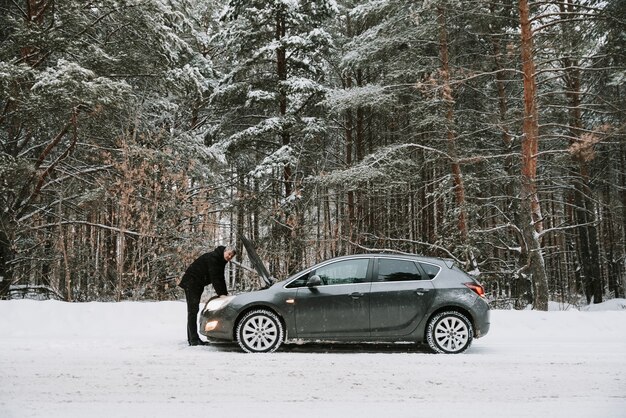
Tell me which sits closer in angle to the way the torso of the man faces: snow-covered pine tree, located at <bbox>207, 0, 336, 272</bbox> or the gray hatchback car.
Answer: the gray hatchback car

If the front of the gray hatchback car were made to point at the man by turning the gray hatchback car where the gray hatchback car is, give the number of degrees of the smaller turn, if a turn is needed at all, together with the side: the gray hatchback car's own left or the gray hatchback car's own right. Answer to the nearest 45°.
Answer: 0° — it already faces them

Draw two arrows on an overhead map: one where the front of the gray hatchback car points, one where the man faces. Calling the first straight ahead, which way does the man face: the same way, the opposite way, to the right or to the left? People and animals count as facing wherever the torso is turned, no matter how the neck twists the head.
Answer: the opposite way

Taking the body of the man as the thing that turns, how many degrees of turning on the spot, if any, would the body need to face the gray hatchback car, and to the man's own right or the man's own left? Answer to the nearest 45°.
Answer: approximately 45° to the man's own right

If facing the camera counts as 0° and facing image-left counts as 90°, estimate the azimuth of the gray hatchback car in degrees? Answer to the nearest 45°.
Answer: approximately 90°

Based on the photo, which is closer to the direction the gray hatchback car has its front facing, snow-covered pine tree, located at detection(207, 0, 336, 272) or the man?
the man

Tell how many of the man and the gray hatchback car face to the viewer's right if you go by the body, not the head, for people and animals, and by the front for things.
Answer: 1

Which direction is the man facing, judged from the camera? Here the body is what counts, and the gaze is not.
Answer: to the viewer's right

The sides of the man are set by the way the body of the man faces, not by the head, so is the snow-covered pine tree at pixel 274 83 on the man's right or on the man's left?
on the man's left

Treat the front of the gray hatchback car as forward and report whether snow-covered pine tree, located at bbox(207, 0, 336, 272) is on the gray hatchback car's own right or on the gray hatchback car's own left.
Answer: on the gray hatchback car's own right
